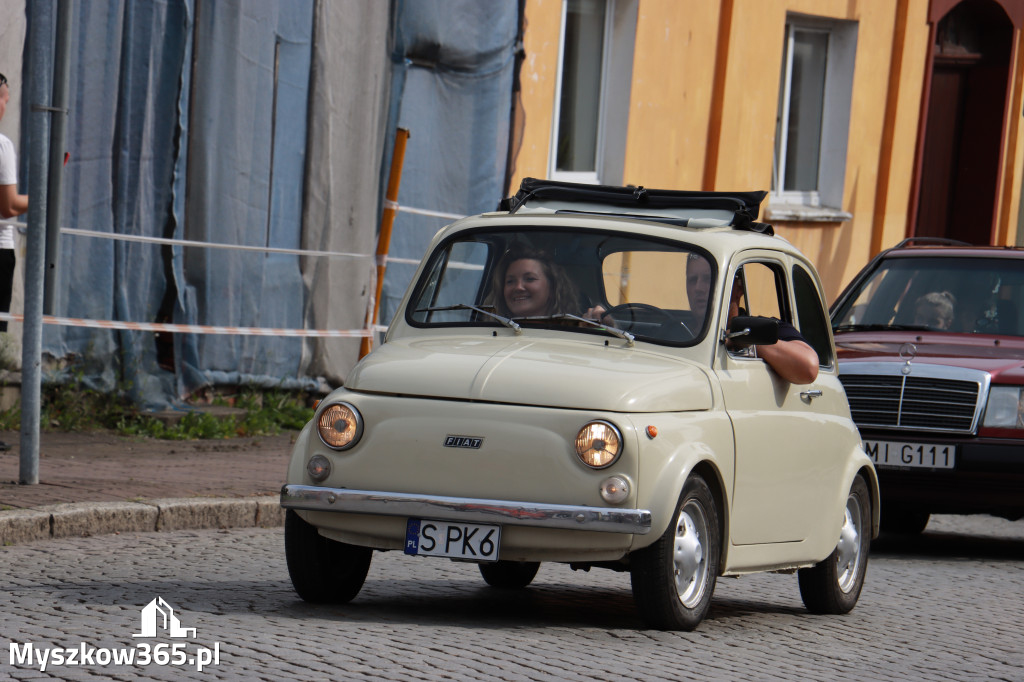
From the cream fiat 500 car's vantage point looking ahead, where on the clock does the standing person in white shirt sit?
The standing person in white shirt is roughly at 3 o'clock from the cream fiat 500 car.

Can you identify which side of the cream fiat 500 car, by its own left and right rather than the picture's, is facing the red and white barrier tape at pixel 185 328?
right

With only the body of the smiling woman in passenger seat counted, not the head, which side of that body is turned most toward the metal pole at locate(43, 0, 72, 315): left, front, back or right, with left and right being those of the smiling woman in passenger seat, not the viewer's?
right

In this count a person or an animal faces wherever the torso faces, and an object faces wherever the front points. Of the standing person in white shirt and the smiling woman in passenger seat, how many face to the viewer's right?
1

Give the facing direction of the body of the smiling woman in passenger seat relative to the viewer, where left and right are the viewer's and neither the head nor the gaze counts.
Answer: facing the viewer and to the left of the viewer

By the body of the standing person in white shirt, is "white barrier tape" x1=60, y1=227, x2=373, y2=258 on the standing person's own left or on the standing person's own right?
on the standing person's own left

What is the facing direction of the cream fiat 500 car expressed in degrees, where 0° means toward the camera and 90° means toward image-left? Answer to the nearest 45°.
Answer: approximately 45°

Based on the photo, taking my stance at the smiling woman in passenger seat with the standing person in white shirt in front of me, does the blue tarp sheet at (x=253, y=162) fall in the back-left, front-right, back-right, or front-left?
front-right

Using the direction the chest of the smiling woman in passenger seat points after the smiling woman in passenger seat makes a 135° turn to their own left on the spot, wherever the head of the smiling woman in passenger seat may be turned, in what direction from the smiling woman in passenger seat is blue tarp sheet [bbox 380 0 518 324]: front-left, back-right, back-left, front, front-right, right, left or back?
left

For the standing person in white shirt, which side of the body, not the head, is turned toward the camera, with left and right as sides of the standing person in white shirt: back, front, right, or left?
right

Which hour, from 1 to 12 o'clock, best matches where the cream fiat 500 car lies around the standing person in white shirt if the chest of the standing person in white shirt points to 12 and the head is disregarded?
The cream fiat 500 car is roughly at 2 o'clock from the standing person in white shirt.

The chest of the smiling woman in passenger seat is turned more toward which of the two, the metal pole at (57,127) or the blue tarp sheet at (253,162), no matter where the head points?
the metal pole

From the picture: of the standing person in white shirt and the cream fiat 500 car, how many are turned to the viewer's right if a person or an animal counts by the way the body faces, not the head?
1

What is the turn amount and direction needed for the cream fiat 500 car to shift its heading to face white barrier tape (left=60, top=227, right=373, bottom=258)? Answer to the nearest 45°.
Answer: approximately 90° to its right

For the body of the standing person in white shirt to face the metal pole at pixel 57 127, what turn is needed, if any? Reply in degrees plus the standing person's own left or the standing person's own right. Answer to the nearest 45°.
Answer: approximately 90° to the standing person's own right
